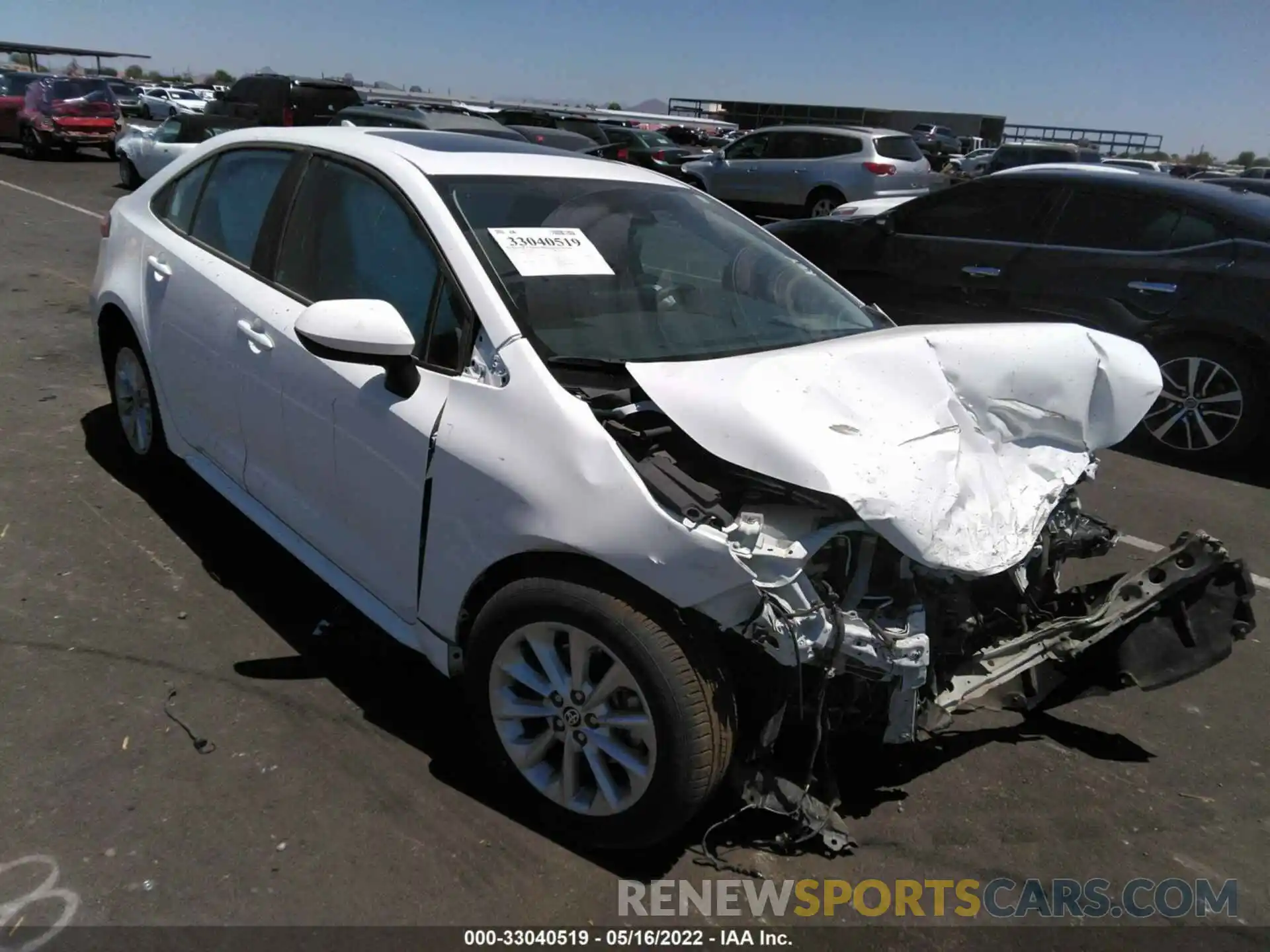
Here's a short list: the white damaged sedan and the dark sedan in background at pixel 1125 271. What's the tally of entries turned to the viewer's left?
1

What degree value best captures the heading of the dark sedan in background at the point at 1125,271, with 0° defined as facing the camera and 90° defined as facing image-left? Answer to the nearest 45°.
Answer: approximately 90°

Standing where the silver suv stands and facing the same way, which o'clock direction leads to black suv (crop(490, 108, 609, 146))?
The black suv is roughly at 12 o'clock from the silver suv.

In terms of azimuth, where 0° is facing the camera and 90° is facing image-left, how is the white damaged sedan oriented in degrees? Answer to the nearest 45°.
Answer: approximately 315°

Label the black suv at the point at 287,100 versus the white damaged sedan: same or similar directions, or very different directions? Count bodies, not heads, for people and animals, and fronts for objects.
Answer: very different directions
